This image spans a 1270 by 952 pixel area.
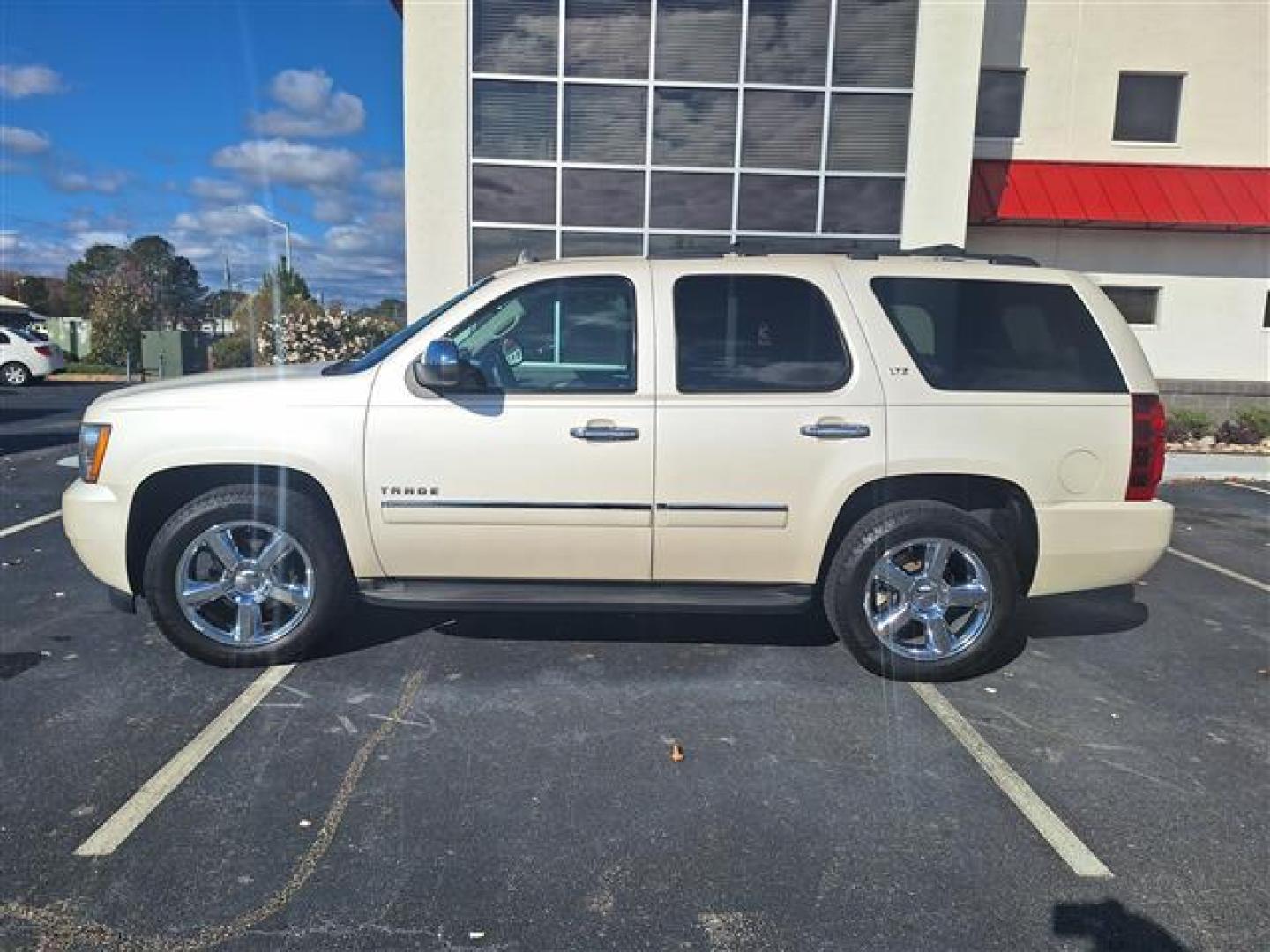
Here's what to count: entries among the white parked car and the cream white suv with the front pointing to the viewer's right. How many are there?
0

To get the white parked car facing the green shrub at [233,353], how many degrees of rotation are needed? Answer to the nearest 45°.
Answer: approximately 180°

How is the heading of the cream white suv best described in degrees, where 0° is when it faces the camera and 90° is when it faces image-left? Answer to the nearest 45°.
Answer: approximately 90°

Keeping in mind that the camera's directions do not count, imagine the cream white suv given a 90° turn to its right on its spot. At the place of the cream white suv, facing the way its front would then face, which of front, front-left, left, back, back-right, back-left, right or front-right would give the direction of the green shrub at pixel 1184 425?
front-right

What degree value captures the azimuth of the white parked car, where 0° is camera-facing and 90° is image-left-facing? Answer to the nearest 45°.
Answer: approximately 135°

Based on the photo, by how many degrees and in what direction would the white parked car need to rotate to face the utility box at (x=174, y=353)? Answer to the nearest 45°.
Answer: approximately 180°

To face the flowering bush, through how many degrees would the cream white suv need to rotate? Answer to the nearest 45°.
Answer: approximately 45° to its right

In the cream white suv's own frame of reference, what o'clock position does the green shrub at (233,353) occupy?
The green shrub is roughly at 2 o'clock from the cream white suv.

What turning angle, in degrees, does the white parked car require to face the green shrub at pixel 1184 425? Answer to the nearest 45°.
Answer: approximately 180°

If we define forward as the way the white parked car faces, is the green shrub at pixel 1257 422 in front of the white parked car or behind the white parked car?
behind
